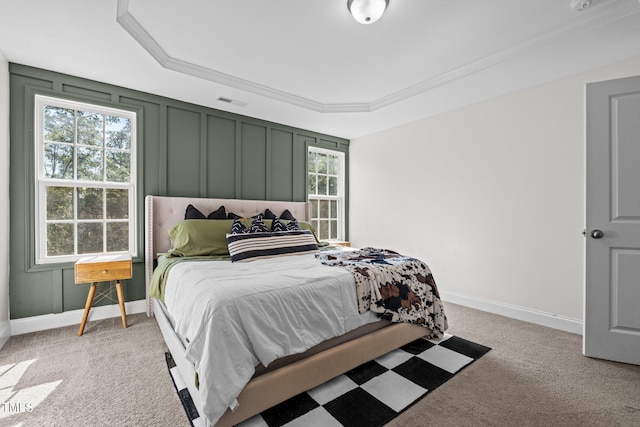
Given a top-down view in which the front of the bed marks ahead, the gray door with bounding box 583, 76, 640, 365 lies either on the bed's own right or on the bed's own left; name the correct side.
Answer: on the bed's own left

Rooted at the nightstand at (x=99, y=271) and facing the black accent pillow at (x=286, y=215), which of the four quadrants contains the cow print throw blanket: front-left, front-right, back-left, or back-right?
front-right
